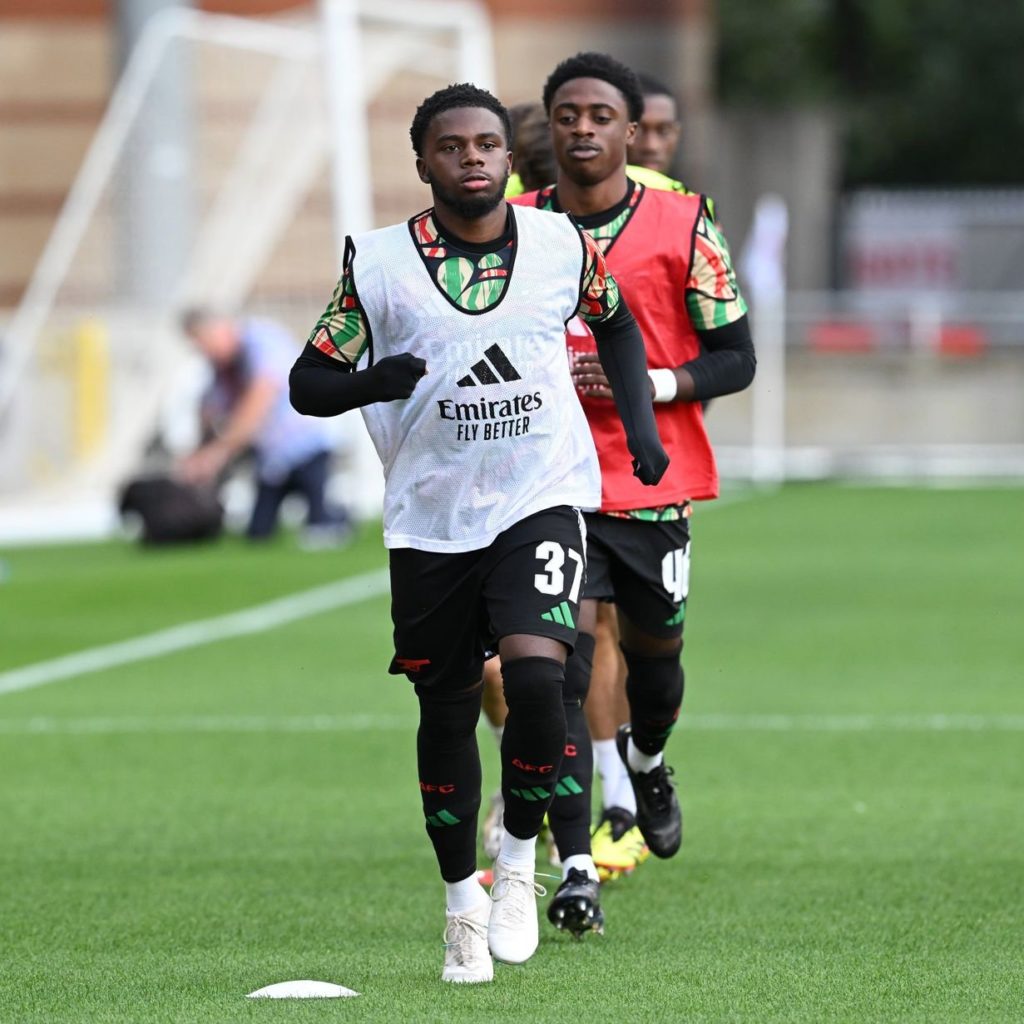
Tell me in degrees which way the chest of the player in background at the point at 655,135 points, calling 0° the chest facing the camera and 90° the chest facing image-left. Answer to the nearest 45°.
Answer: approximately 0°

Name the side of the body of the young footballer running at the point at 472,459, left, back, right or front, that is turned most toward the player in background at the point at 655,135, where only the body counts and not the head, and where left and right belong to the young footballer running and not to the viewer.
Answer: back

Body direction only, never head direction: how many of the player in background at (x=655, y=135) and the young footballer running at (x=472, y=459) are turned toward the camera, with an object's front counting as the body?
2

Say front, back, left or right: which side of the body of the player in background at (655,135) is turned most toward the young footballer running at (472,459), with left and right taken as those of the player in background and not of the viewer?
front

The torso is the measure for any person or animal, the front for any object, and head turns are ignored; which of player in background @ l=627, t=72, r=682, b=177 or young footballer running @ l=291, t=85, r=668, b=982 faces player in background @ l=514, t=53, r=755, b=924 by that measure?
player in background @ l=627, t=72, r=682, b=177

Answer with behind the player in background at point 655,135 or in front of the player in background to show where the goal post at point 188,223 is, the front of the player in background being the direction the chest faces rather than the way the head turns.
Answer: behind

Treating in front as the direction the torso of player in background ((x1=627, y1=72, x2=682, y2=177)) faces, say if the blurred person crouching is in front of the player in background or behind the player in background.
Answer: behind

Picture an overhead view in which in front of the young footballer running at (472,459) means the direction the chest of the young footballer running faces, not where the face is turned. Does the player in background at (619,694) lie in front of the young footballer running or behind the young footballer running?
behind

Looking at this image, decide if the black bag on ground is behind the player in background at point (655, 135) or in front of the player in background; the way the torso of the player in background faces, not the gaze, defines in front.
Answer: behind

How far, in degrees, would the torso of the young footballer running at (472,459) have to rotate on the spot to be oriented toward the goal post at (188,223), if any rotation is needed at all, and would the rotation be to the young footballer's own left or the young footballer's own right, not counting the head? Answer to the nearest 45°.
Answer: approximately 180°
